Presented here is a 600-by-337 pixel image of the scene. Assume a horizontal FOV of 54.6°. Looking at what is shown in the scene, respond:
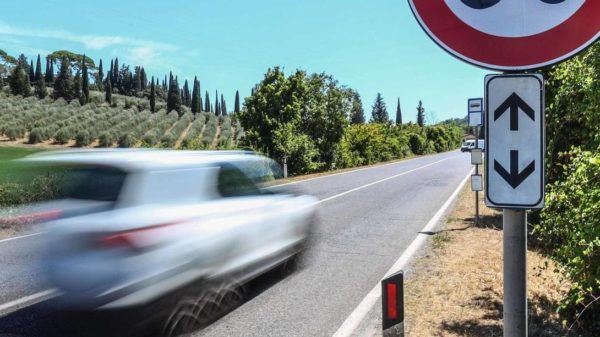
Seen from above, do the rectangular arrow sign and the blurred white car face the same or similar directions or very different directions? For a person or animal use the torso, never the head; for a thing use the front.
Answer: very different directions

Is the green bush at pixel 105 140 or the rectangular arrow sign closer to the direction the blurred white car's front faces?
the green bush

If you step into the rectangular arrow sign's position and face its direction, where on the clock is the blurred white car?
The blurred white car is roughly at 4 o'clock from the rectangular arrow sign.

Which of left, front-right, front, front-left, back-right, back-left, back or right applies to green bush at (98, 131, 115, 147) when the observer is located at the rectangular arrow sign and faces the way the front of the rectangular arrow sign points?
back-right

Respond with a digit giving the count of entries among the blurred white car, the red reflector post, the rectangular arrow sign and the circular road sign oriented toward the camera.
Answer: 3

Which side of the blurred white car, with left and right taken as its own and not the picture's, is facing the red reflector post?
right

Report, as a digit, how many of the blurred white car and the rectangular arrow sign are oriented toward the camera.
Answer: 1

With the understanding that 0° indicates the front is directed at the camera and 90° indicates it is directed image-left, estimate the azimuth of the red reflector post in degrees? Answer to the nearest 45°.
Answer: approximately 0°

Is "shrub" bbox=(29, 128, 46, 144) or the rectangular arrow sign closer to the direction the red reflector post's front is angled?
the rectangular arrow sign
